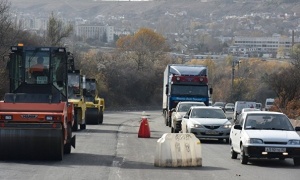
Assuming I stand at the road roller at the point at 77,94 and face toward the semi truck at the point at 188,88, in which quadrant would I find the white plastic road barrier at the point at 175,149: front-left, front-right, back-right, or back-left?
back-right

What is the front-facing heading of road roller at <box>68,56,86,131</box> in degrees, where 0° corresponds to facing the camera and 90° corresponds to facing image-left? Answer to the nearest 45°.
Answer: approximately 0°

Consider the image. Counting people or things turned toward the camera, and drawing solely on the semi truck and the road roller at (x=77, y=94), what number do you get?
2

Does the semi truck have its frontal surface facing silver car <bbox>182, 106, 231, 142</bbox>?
yes

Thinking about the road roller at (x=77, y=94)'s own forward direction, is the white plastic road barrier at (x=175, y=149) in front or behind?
in front

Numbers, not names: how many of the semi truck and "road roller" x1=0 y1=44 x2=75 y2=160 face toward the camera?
2

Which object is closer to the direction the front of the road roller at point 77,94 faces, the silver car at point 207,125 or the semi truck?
the silver car

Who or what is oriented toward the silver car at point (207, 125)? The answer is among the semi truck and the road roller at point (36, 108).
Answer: the semi truck

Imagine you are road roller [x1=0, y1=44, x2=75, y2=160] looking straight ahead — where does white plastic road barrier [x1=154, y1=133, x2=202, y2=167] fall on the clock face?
The white plastic road barrier is roughly at 10 o'clock from the road roller.
